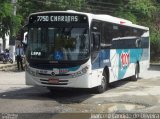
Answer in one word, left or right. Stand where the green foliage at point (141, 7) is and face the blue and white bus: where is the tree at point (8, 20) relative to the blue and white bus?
right

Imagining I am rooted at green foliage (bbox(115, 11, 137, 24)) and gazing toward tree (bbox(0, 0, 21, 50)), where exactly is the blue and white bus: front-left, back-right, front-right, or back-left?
front-left

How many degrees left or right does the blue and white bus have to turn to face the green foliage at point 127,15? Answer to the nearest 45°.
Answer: approximately 135° to its right

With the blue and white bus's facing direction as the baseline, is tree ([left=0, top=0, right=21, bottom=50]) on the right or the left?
on its right

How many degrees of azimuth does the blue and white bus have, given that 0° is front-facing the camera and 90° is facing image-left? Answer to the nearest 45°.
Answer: approximately 45°

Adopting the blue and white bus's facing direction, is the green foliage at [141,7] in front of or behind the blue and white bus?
behind
